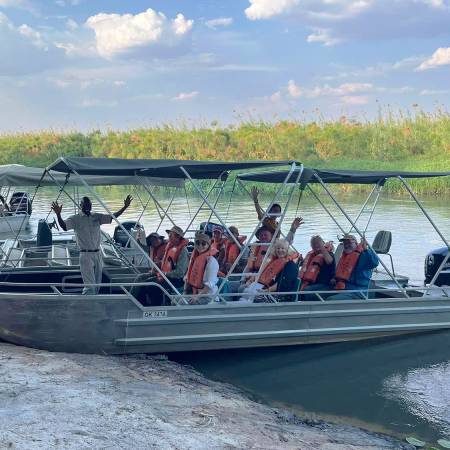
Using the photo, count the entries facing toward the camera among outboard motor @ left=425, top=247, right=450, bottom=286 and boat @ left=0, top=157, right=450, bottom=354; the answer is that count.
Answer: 0

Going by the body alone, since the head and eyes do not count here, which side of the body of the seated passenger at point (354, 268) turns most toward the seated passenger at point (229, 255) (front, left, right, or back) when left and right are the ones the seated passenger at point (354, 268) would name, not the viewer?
right

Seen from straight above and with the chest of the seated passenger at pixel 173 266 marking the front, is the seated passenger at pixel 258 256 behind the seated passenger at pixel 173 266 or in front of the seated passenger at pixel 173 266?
behind

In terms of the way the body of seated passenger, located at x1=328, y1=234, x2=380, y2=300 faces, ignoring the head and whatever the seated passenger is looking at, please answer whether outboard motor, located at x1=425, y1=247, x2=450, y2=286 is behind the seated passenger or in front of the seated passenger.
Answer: behind

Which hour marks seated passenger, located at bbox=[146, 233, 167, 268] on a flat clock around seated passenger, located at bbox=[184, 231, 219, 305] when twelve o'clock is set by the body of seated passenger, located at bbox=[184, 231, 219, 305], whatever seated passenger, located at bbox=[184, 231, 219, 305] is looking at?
seated passenger, located at bbox=[146, 233, 167, 268] is roughly at 4 o'clock from seated passenger, located at bbox=[184, 231, 219, 305].

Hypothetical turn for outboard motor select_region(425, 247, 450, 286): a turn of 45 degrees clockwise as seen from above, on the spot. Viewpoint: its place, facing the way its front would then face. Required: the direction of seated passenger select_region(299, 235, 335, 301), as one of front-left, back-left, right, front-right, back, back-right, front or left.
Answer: left

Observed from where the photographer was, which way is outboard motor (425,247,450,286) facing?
facing to the left of the viewer

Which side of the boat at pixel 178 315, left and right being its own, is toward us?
left

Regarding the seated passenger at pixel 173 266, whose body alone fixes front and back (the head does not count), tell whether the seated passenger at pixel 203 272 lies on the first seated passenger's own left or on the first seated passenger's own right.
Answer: on the first seated passenger's own left

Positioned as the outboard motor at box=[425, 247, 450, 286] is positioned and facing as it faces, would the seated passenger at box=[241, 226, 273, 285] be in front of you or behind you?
in front

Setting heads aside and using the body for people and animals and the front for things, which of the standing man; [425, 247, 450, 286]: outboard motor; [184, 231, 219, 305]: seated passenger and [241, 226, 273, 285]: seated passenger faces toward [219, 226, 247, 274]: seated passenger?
the outboard motor

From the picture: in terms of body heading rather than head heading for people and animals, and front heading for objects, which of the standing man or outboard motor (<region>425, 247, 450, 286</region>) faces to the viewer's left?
the outboard motor

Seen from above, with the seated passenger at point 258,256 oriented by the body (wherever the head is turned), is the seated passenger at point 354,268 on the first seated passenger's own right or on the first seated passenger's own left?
on the first seated passenger's own left
